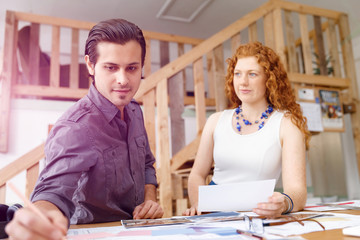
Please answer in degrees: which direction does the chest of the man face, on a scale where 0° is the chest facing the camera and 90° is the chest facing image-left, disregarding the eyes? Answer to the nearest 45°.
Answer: approximately 315°

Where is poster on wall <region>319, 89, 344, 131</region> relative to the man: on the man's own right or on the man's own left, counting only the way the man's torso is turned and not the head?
on the man's own left

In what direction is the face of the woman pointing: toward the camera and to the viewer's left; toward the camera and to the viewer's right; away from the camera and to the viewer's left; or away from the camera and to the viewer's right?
toward the camera and to the viewer's left
